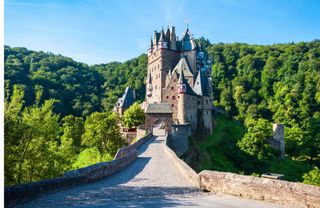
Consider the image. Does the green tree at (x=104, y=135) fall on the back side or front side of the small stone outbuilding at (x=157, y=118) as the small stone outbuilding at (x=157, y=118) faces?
on the front side

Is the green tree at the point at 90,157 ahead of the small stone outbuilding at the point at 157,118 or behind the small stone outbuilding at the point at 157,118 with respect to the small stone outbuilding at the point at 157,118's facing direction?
ahead

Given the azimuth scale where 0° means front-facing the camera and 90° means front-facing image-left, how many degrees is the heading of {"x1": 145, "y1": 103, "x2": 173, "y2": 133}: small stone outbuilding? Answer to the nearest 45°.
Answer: approximately 0°
